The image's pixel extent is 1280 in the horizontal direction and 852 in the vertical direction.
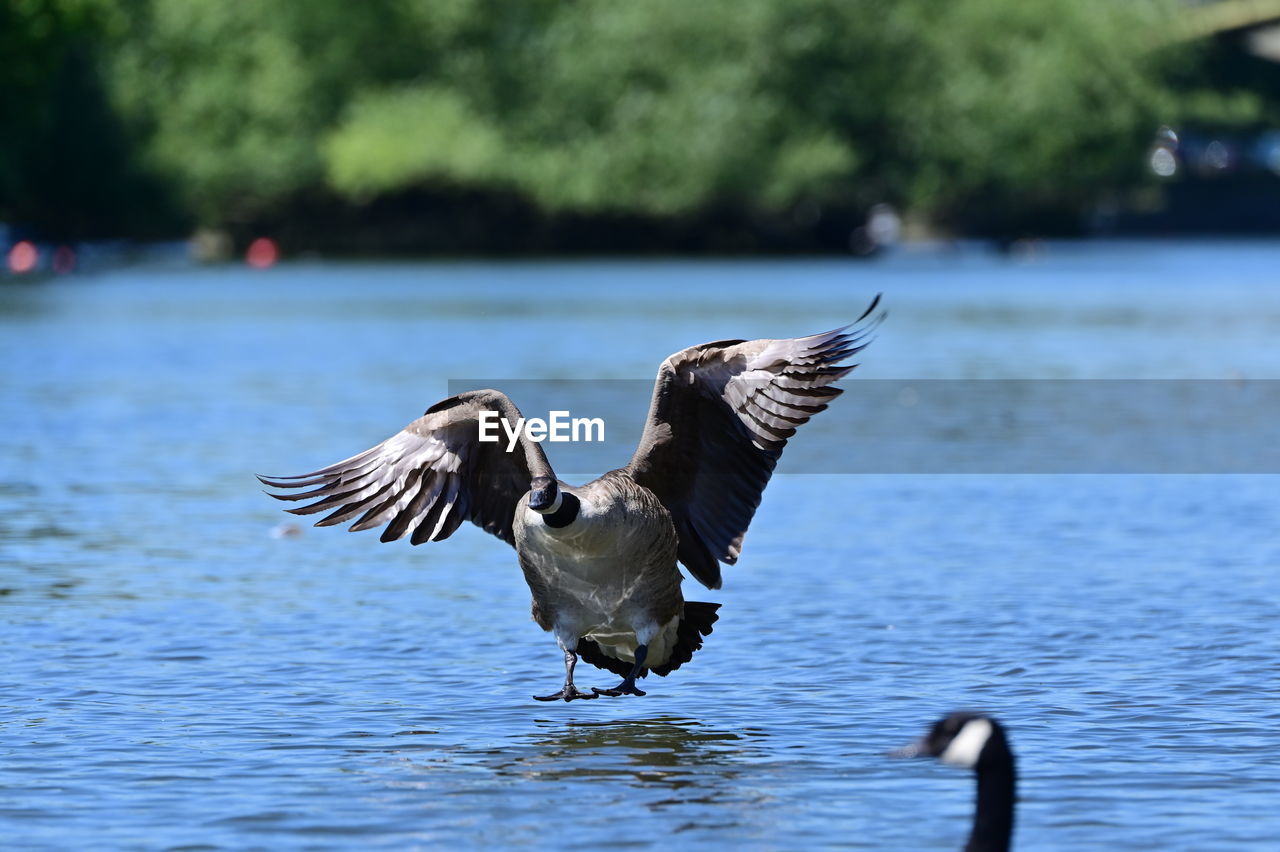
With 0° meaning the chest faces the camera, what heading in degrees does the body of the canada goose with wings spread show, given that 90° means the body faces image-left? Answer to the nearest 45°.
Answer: approximately 45°
